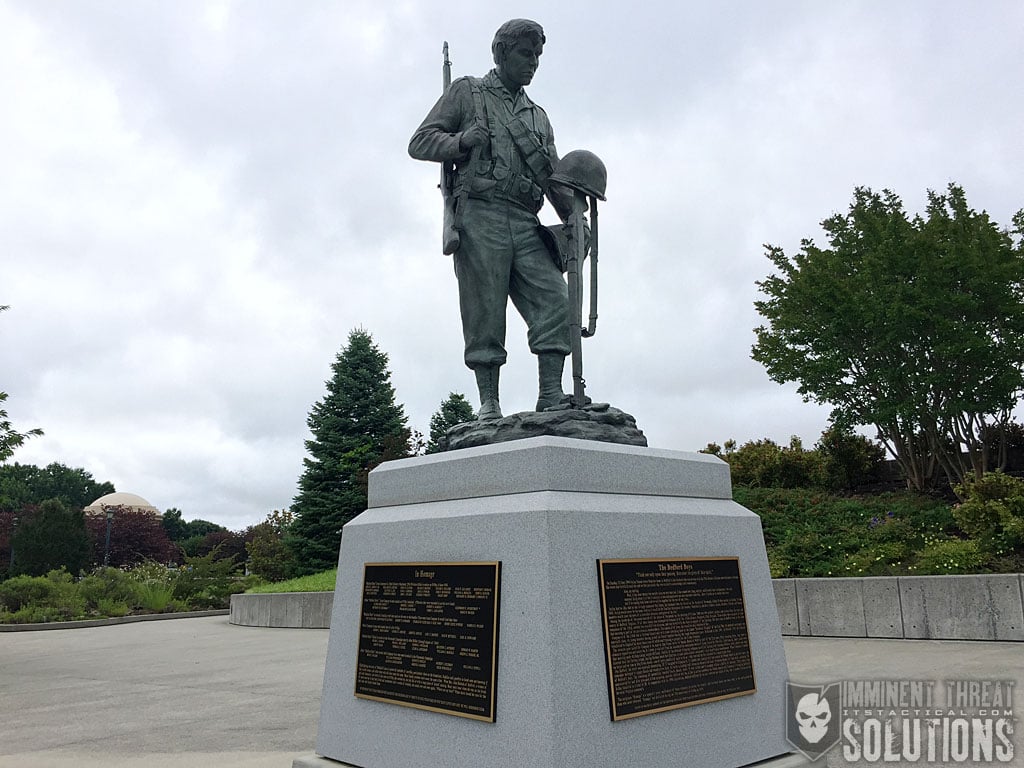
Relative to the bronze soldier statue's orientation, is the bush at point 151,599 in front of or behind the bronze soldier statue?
behind

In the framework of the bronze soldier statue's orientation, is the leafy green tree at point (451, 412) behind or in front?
behind

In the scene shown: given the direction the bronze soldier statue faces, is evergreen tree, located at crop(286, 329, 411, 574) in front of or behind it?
behind

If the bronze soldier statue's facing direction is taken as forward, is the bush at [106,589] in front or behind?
behind

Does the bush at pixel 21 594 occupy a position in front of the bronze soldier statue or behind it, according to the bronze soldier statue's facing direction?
behind

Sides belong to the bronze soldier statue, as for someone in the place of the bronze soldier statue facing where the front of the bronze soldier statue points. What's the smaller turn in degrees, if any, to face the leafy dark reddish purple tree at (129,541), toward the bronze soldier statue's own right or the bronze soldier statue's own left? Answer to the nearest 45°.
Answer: approximately 180°

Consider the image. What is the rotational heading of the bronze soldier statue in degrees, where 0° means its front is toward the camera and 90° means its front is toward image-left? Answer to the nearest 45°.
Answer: approximately 315°

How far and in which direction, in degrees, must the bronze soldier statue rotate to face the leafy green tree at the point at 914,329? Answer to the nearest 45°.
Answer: approximately 90° to its left

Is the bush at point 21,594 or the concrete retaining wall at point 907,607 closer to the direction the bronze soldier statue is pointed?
the concrete retaining wall

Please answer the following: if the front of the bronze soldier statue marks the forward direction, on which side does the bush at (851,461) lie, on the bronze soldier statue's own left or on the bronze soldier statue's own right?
on the bronze soldier statue's own left
